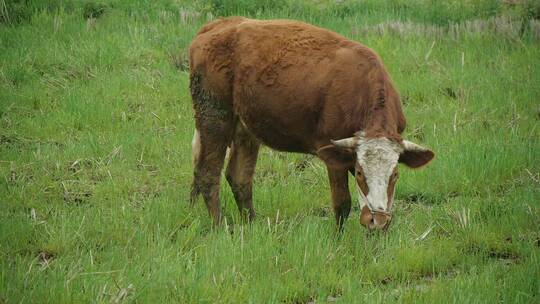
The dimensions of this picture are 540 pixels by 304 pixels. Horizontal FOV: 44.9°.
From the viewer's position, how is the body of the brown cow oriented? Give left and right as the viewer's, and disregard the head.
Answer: facing the viewer and to the right of the viewer
